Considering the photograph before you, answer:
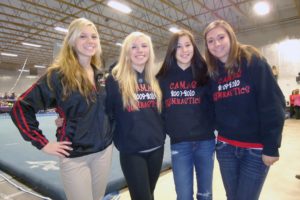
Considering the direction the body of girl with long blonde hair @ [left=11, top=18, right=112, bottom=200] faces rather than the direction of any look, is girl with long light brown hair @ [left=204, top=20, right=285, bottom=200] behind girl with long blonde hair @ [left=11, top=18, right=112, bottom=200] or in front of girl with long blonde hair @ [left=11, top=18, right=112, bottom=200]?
in front

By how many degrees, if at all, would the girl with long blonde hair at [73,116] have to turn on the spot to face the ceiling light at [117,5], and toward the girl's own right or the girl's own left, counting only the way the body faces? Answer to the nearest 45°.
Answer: approximately 135° to the girl's own left

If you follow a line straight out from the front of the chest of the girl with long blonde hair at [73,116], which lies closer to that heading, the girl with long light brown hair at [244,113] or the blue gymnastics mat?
the girl with long light brown hair

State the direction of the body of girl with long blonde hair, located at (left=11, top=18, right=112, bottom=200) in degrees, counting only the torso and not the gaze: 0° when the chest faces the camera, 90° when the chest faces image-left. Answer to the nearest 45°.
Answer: approximately 315°
